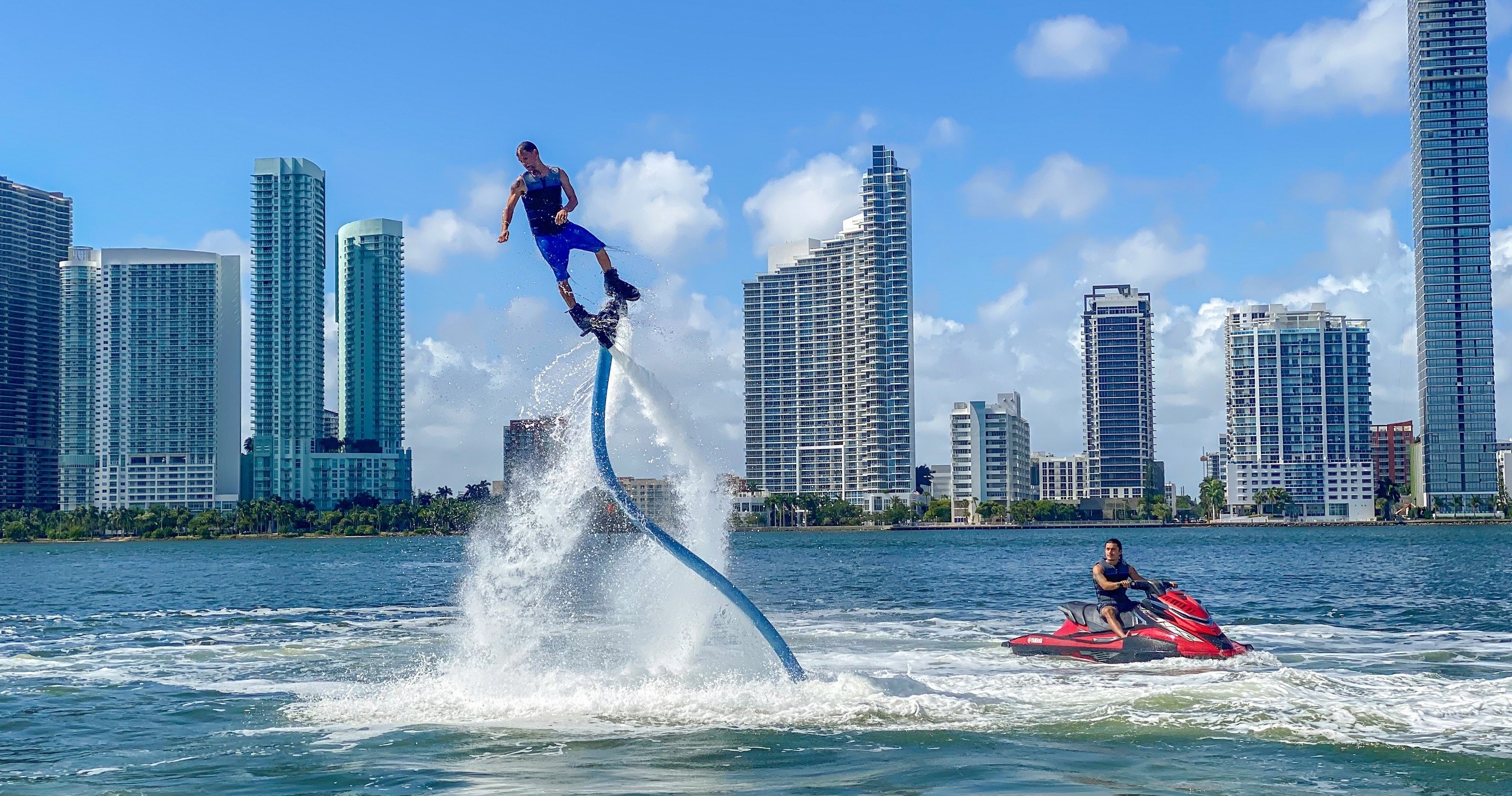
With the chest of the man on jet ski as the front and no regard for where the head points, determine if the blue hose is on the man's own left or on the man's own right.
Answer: on the man's own right

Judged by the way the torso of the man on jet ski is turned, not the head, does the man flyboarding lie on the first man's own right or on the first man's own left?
on the first man's own right

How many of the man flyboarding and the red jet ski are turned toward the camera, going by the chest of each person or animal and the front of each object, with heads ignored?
1

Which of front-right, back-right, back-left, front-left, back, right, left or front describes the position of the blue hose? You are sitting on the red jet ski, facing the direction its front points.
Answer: back-right

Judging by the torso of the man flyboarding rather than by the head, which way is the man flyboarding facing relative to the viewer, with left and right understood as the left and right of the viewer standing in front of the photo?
facing the viewer

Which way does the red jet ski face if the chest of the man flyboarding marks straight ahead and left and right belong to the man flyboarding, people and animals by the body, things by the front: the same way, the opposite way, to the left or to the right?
to the left

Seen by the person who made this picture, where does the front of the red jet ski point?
facing to the right of the viewer

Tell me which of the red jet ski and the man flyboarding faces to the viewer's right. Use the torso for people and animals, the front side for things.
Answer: the red jet ski

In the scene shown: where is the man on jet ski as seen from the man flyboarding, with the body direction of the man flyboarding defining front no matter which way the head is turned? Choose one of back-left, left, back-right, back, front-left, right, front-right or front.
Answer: back-left

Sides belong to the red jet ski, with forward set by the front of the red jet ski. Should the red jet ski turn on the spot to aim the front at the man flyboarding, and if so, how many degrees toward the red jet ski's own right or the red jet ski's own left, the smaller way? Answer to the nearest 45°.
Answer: approximately 135° to the red jet ski's own right

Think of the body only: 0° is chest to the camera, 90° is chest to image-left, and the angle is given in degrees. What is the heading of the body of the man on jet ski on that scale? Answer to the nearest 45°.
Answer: approximately 315°
